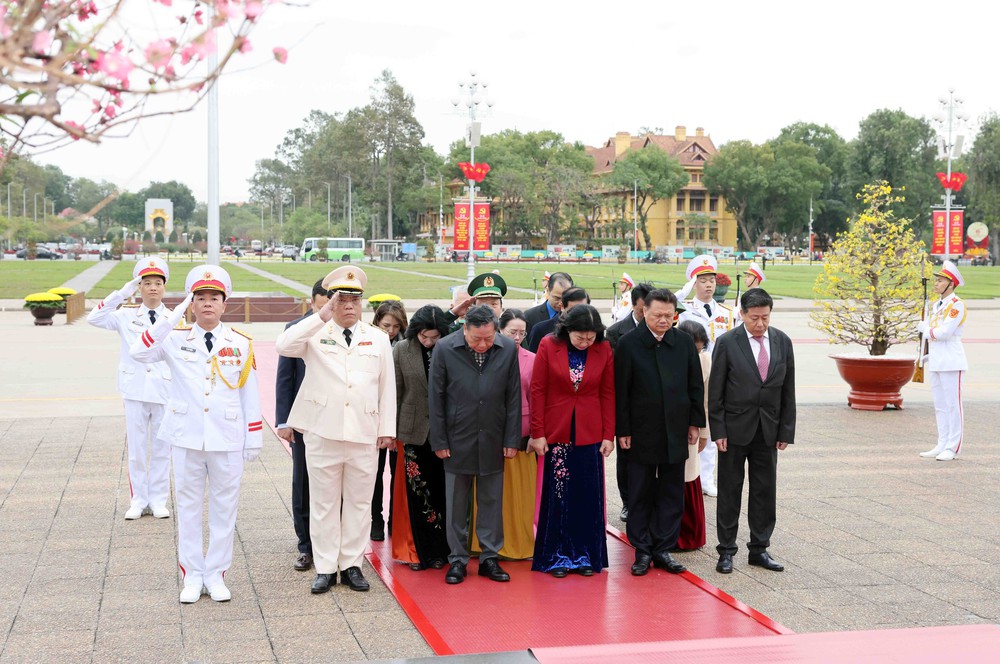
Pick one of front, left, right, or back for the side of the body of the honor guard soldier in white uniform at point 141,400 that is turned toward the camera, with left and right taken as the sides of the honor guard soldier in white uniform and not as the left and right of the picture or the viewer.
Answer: front

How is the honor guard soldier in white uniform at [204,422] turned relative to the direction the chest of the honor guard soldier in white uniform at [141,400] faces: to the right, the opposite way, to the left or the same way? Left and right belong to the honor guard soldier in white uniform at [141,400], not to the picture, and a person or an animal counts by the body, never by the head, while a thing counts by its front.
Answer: the same way

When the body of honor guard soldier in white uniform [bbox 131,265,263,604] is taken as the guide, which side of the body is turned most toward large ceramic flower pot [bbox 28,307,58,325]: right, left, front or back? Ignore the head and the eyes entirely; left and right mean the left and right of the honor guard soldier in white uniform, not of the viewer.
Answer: back

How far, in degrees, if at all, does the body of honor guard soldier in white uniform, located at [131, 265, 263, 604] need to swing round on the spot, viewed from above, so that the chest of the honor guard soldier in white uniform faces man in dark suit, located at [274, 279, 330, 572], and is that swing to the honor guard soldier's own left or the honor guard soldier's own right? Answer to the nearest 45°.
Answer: approximately 135° to the honor guard soldier's own left

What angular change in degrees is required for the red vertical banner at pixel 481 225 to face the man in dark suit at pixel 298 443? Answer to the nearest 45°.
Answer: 0° — it already faces them

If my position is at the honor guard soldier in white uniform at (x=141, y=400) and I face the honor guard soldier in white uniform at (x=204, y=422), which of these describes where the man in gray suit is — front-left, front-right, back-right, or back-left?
front-left

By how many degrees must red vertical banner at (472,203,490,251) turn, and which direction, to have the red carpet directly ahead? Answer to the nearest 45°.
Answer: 0° — it already faces it

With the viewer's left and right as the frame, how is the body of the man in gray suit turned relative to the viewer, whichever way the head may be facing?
facing the viewer

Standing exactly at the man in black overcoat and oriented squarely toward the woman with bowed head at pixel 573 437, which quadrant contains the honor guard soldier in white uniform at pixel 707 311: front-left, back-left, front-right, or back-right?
back-right

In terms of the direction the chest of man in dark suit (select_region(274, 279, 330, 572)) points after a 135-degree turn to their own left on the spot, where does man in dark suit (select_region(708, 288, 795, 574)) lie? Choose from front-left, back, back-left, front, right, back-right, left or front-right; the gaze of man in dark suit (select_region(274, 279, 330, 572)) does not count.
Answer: front-right

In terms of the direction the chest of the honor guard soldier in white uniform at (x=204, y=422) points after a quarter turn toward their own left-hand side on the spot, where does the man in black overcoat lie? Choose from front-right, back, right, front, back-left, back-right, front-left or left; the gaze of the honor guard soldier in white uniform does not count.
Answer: front

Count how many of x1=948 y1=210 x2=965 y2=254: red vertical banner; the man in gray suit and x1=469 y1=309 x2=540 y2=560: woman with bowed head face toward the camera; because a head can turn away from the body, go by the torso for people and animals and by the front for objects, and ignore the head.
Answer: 3

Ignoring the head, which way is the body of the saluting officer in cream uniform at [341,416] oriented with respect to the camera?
toward the camera
